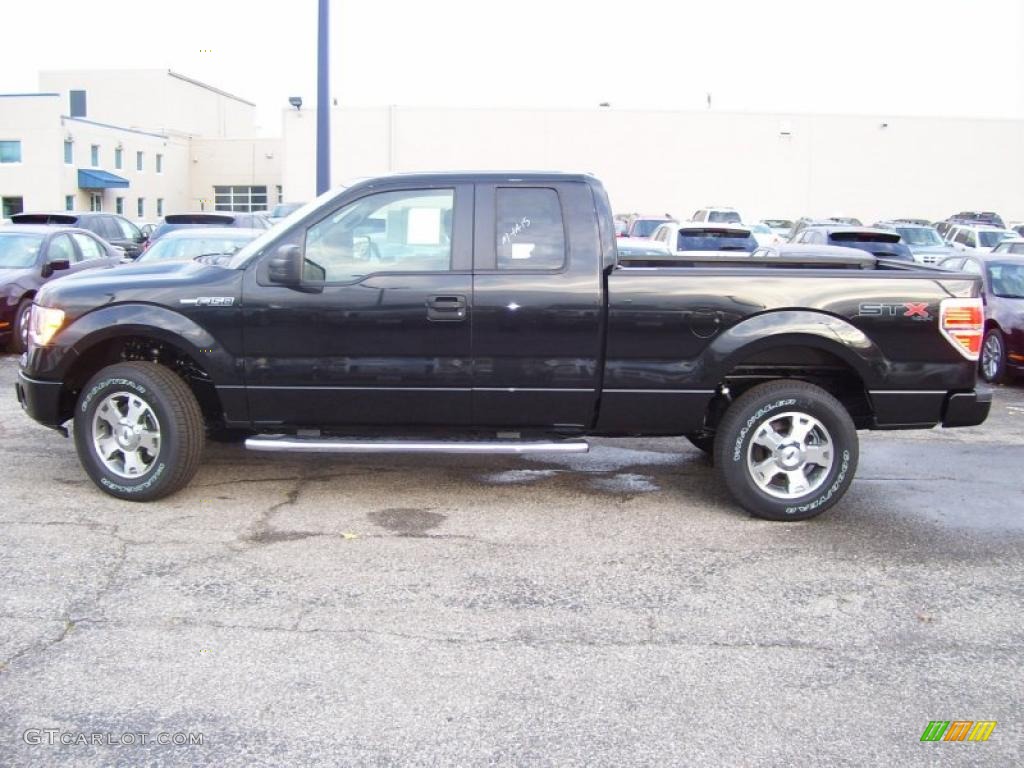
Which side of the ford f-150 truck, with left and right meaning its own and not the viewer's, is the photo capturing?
left

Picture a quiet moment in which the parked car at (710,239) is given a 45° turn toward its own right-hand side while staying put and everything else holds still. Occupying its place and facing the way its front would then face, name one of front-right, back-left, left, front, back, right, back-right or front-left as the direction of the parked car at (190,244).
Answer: back-left

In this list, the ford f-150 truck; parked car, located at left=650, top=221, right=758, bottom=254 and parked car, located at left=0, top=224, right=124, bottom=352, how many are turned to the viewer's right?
0

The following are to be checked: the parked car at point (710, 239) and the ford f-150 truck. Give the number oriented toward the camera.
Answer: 0

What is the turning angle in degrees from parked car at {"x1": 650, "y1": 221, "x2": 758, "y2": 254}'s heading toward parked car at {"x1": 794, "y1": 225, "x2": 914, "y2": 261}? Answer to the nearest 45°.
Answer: approximately 135° to its right

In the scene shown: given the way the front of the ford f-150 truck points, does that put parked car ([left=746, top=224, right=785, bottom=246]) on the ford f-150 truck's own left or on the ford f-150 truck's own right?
on the ford f-150 truck's own right

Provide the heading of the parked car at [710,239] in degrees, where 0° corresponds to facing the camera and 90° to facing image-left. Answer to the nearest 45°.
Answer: approximately 135°

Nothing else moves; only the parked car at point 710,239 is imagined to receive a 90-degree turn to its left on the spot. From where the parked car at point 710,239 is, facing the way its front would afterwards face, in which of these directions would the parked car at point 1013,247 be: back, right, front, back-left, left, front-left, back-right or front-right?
back-left

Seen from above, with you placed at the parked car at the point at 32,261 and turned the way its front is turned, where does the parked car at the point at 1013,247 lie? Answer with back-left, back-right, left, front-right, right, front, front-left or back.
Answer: back-left

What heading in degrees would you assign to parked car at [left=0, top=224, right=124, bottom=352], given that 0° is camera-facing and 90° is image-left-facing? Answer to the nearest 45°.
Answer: approximately 45°

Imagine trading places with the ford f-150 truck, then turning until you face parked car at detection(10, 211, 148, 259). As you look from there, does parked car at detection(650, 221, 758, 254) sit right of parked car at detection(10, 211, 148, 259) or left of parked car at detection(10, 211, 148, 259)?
right
